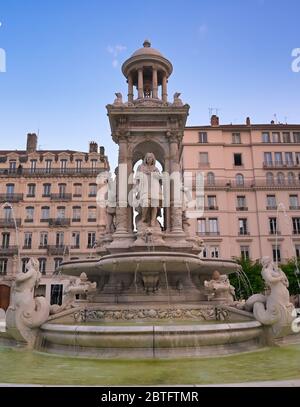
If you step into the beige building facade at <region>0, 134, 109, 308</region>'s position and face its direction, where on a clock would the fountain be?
The fountain is roughly at 12 o'clock from the beige building facade.

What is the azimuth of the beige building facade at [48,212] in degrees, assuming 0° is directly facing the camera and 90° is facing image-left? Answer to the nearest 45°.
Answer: approximately 0°
